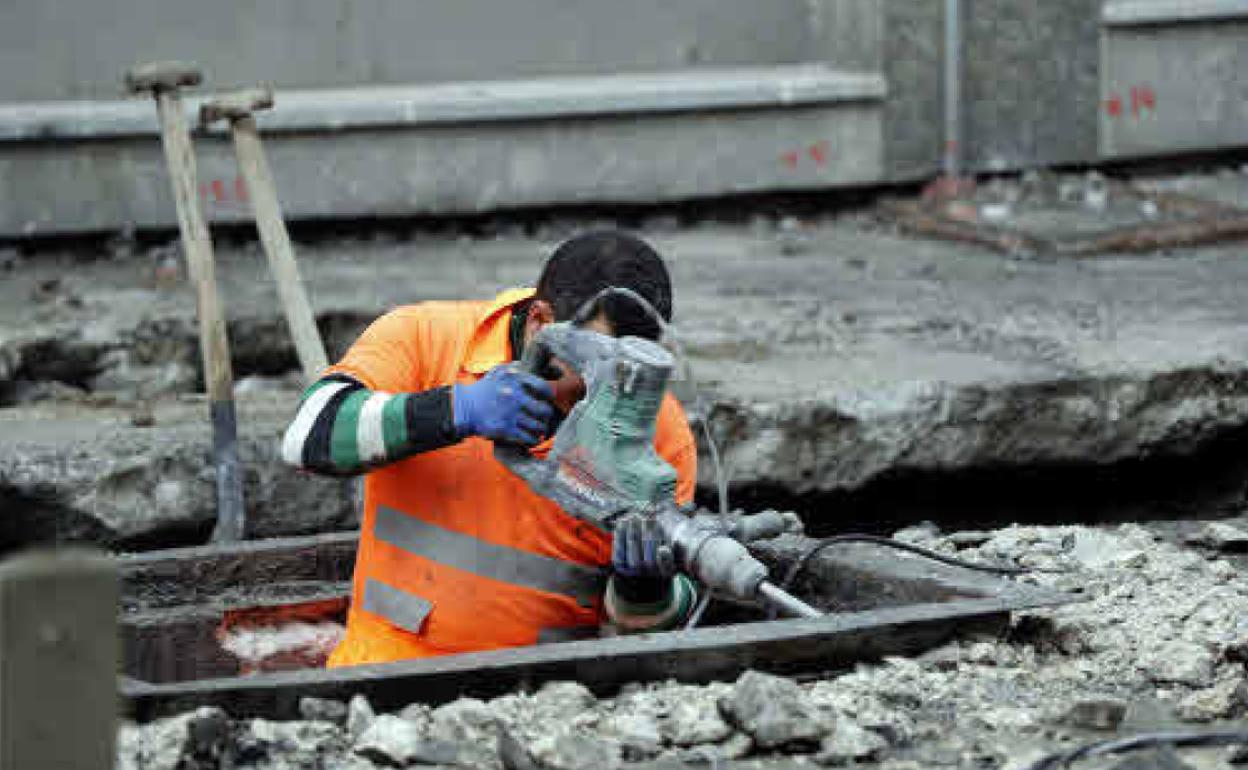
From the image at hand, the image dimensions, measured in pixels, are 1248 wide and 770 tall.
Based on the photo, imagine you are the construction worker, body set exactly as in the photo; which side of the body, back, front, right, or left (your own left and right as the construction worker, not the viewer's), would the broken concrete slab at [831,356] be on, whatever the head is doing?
left

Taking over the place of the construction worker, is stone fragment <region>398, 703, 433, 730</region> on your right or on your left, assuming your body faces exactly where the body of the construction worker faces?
on your right

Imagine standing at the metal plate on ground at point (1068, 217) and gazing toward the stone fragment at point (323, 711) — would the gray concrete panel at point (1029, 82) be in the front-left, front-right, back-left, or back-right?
back-right

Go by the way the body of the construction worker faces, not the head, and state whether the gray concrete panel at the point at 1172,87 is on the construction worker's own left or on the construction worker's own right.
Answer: on the construction worker's own left

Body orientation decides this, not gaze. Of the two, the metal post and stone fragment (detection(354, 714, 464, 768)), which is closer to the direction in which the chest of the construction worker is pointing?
the stone fragment

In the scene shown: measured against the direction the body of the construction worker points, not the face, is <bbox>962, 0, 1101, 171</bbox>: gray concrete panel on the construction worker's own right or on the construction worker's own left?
on the construction worker's own left

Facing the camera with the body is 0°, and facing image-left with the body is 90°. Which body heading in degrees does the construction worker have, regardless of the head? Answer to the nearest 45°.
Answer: approximately 315°

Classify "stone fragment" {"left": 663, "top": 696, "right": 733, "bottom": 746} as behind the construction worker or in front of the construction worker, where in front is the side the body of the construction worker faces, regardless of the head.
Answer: in front

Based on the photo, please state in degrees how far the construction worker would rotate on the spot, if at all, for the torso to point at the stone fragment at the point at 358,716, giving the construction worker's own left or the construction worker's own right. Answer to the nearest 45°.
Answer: approximately 45° to the construction worker's own right

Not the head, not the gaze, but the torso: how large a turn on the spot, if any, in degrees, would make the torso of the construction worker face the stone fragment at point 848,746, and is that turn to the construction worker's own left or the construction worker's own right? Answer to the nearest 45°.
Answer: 0° — they already face it

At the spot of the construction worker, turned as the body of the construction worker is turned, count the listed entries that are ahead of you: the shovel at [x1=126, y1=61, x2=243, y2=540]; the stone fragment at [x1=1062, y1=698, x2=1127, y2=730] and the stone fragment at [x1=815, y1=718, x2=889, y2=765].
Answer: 2

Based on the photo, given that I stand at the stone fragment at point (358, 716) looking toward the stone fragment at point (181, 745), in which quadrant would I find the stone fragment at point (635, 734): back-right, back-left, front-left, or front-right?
back-left

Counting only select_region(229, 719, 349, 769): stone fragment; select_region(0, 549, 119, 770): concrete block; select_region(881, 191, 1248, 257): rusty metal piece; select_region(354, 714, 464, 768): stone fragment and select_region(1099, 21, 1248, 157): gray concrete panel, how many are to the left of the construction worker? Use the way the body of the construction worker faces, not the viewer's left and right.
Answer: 2

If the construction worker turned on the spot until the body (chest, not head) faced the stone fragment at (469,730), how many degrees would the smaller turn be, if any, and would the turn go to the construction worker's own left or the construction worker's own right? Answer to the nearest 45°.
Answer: approximately 45° to the construction worker's own right

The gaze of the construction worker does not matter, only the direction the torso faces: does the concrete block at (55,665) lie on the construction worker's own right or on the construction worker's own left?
on the construction worker's own right

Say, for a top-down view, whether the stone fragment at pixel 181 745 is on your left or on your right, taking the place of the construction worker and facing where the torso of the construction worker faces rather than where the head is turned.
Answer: on your right

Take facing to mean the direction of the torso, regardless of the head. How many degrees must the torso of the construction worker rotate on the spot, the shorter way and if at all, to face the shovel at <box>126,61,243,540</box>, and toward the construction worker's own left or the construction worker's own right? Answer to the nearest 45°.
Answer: approximately 180°
